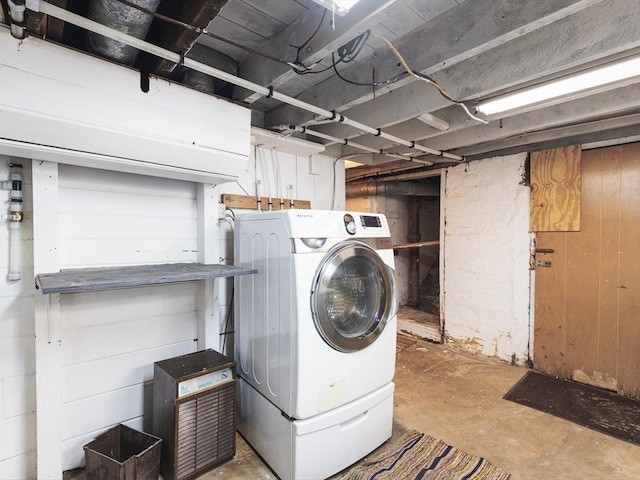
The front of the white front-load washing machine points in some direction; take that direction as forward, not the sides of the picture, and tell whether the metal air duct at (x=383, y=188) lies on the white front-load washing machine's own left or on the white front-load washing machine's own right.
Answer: on the white front-load washing machine's own left

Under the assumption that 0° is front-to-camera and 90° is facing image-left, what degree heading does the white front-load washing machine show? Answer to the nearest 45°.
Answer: approximately 315°

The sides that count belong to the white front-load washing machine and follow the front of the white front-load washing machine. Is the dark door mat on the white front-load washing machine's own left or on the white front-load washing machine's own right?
on the white front-load washing machine's own left

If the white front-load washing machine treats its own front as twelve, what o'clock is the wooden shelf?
The wooden shelf is roughly at 4 o'clock from the white front-load washing machine.

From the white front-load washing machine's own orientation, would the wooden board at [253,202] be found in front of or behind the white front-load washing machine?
behind
